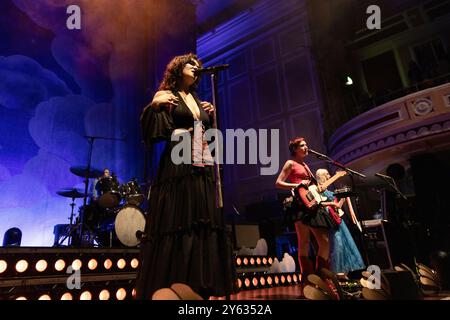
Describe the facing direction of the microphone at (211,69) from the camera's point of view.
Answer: facing to the left of the viewer

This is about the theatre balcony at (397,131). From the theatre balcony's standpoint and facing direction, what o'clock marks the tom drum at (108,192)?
The tom drum is roughly at 12 o'clock from the theatre balcony.

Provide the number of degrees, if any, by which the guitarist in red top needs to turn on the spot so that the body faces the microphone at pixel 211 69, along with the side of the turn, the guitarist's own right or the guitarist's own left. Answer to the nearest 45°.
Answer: approximately 45° to the guitarist's own right

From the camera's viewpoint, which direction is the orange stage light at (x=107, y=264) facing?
toward the camera

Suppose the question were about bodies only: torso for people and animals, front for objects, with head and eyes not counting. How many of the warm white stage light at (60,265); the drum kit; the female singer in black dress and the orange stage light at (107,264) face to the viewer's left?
0

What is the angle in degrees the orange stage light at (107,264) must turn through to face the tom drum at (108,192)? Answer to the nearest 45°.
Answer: approximately 180°

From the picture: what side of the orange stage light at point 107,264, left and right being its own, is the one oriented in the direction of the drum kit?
back

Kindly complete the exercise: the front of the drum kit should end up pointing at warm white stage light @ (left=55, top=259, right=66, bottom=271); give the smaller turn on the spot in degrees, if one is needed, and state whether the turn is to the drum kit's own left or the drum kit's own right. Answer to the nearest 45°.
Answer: approximately 45° to the drum kit's own right

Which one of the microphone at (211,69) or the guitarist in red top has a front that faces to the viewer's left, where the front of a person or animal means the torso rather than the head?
the microphone

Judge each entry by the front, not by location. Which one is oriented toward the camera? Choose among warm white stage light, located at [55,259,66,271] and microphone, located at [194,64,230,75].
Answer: the warm white stage light

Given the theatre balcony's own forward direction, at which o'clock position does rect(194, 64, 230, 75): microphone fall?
The microphone is roughly at 11 o'clock from the theatre balcony.

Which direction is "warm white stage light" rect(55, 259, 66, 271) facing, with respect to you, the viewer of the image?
facing the viewer

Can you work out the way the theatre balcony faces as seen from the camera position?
facing the viewer and to the left of the viewer

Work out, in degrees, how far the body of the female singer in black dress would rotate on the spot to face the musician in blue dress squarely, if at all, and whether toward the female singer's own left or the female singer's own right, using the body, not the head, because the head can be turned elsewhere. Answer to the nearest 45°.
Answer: approximately 90° to the female singer's own left

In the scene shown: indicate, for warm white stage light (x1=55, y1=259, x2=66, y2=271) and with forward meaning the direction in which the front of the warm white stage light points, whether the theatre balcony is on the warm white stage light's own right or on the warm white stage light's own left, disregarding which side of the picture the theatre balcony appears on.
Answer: on the warm white stage light's own left

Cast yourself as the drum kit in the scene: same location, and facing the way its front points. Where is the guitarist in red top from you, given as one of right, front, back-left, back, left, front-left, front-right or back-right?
front

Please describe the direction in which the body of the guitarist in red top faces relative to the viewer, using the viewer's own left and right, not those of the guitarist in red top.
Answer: facing the viewer and to the right of the viewer

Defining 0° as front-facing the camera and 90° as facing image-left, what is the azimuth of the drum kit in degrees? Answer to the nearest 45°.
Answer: approximately 315°
